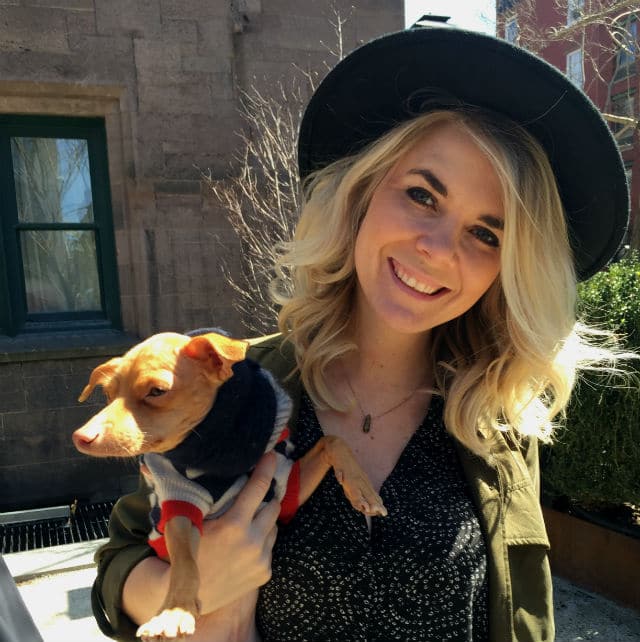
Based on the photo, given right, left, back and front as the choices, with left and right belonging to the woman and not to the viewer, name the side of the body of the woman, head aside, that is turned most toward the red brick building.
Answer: back

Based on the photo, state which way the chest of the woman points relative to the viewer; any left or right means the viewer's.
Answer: facing the viewer

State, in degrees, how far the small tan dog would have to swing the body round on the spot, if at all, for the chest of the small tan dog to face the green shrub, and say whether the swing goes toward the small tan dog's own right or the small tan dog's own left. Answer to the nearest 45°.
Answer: approximately 180°

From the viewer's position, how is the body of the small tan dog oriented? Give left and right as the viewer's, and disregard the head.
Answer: facing the viewer and to the left of the viewer

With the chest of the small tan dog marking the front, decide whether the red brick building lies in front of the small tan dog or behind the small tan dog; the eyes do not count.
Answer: behind

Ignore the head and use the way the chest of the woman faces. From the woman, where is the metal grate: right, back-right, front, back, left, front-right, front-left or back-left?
back-right

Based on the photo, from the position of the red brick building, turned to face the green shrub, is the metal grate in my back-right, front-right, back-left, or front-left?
front-right

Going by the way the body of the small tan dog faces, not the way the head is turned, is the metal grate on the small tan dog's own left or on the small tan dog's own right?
on the small tan dog's own right

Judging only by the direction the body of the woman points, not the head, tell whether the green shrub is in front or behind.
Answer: behind
